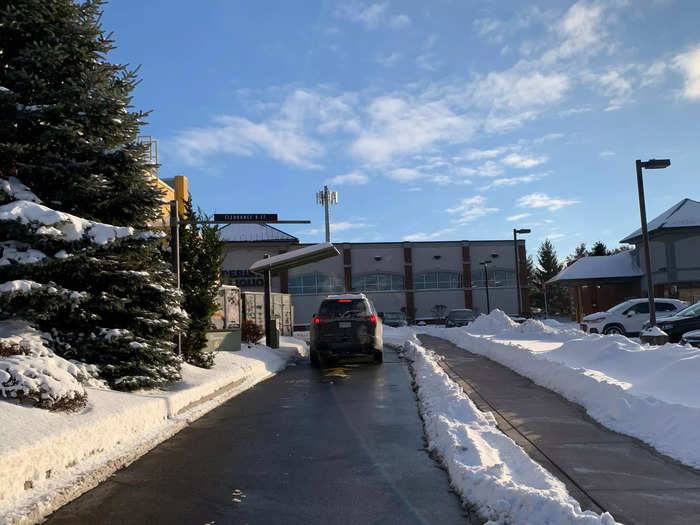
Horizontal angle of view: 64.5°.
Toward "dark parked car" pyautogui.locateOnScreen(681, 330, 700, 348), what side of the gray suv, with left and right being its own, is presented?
right

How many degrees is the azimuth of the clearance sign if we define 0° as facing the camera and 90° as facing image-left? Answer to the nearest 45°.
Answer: approximately 0°

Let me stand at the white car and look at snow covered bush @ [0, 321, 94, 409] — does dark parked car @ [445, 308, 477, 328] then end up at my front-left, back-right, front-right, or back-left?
back-right

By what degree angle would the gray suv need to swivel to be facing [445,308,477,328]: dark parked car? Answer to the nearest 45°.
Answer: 0° — it already faces it

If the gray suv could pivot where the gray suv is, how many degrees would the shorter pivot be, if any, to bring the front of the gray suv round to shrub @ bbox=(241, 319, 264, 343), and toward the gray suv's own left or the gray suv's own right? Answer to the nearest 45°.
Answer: approximately 45° to the gray suv's own left

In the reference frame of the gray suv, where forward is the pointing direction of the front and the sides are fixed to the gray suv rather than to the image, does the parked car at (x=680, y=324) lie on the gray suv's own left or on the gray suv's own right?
on the gray suv's own right

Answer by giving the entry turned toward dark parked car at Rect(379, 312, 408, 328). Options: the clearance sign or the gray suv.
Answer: the gray suv

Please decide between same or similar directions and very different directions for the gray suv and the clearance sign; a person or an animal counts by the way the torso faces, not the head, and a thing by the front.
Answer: very different directions

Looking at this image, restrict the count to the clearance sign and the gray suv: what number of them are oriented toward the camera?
1

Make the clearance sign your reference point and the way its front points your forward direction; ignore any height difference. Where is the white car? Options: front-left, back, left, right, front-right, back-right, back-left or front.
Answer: left

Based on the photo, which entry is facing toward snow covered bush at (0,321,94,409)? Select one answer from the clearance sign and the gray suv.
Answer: the clearance sign

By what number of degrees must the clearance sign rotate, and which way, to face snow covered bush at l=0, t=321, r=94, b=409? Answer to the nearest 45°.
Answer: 0° — it already faces it

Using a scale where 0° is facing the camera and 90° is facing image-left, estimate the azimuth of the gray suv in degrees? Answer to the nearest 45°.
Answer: approximately 180°

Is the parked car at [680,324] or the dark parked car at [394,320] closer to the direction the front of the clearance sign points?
the parked car
